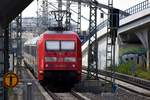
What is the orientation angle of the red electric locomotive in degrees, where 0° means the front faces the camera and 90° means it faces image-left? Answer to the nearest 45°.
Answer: approximately 0°
